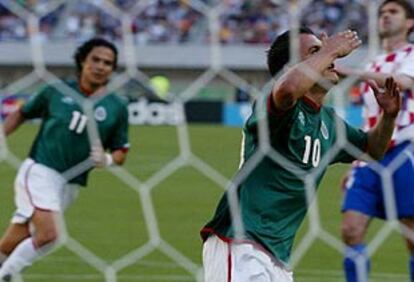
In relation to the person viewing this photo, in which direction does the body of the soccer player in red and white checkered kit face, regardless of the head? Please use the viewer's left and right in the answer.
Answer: facing the viewer and to the left of the viewer

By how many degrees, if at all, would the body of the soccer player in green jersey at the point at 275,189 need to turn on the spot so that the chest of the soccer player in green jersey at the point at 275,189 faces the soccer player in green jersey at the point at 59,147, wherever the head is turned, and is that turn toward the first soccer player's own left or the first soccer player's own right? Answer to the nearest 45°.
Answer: approximately 180°

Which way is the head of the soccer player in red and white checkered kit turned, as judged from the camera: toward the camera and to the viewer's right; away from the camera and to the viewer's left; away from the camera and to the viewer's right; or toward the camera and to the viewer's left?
toward the camera and to the viewer's left

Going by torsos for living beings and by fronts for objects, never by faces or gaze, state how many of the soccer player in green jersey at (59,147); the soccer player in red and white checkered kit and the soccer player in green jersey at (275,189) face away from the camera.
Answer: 0

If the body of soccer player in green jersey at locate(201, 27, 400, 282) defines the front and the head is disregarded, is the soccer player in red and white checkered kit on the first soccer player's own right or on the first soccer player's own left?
on the first soccer player's own left

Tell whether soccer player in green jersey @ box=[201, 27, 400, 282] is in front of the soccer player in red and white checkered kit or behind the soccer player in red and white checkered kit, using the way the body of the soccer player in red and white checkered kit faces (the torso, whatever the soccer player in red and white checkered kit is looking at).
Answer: in front

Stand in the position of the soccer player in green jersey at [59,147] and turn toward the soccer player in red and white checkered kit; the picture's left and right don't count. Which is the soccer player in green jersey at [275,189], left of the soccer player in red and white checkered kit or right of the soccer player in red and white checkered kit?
right

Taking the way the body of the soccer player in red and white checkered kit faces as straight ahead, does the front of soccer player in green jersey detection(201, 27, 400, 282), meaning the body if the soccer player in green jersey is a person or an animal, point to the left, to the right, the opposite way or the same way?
to the left

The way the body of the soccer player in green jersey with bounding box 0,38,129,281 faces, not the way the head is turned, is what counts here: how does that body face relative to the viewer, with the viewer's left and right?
facing the viewer and to the right of the viewer

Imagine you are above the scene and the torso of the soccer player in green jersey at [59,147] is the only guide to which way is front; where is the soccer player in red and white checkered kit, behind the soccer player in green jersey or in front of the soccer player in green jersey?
in front

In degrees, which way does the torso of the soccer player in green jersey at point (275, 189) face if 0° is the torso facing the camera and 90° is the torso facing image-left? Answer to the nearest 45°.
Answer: approximately 315°

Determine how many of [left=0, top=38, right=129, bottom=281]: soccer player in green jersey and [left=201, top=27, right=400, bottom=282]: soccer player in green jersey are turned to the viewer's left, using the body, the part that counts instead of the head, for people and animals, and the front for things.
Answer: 0

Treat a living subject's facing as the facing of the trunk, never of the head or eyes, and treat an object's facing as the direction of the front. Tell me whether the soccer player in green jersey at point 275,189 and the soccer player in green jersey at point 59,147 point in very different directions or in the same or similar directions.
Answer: same or similar directions

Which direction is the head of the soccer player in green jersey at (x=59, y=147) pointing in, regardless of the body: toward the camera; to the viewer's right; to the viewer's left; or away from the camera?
toward the camera
